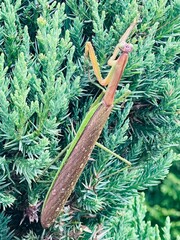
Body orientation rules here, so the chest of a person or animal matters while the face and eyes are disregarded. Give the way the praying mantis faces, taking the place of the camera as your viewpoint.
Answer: facing away from the viewer and to the right of the viewer
